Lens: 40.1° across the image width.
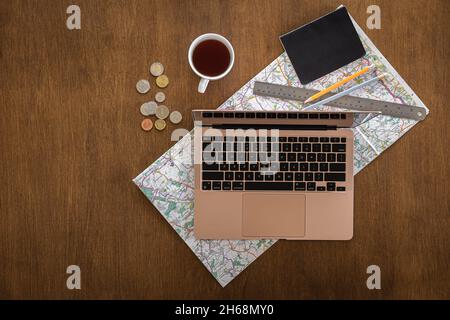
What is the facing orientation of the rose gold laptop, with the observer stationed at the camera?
facing the viewer
